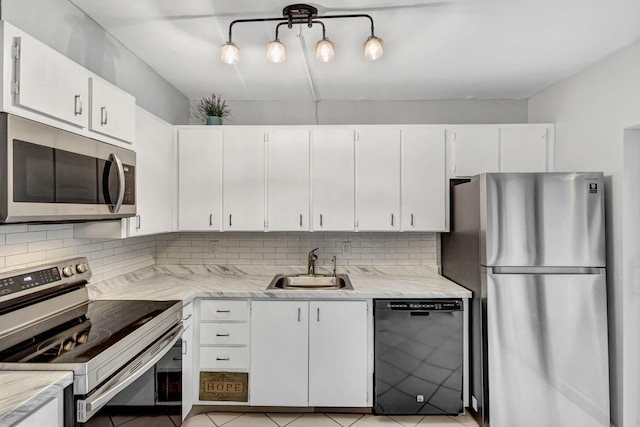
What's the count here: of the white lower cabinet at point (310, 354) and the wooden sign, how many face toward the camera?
2

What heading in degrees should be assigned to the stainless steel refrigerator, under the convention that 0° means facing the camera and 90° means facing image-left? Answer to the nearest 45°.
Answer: approximately 0°

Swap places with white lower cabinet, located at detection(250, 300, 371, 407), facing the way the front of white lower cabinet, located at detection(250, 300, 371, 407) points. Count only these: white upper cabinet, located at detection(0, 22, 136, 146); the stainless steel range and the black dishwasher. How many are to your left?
1

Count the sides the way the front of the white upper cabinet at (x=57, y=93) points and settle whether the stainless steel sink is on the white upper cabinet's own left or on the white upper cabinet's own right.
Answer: on the white upper cabinet's own left

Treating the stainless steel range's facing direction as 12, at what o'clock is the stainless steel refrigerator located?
The stainless steel refrigerator is roughly at 11 o'clock from the stainless steel range.

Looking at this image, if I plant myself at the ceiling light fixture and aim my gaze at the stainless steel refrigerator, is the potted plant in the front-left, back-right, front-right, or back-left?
back-left

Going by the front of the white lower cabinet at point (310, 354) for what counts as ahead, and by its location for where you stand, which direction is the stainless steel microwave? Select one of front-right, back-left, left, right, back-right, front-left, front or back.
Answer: front-right

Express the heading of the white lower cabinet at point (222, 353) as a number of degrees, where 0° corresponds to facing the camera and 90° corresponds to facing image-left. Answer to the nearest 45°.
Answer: approximately 0°

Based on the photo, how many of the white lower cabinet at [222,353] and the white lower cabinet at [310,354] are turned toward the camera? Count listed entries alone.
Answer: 2

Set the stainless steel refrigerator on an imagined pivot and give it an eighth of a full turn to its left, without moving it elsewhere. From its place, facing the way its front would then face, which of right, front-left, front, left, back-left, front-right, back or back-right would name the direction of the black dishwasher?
back-right

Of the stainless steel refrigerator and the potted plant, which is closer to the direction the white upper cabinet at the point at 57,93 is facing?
the stainless steel refrigerator

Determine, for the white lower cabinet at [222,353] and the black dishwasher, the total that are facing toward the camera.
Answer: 2
